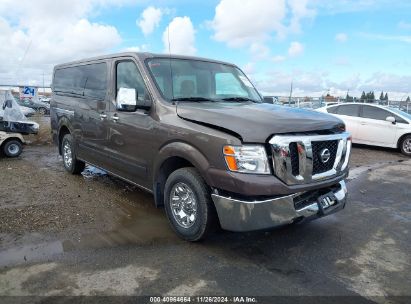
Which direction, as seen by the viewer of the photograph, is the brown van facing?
facing the viewer and to the right of the viewer

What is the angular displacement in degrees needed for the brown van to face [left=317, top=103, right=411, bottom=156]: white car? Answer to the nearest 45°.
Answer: approximately 90° to its left

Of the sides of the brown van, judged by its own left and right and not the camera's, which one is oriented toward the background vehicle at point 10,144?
back
